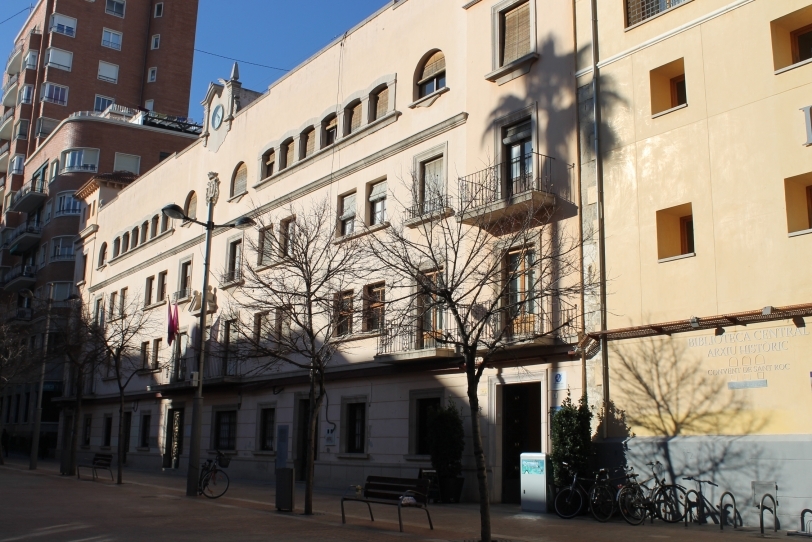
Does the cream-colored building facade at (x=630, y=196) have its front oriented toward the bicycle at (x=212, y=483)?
no

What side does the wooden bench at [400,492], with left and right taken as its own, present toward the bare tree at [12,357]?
right

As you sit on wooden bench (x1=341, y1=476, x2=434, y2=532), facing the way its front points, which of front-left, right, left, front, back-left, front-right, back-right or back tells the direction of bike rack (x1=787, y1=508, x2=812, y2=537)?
back-left

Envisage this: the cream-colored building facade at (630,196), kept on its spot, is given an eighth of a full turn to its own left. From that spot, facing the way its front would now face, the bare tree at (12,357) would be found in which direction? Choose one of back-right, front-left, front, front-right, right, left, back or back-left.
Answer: back-right

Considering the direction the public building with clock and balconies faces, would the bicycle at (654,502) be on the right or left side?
on its left

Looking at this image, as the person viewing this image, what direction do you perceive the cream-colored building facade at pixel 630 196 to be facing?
facing the viewer and to the left of the viewer

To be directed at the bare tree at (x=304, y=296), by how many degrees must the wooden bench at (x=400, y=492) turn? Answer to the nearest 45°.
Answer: approximately 135° to its right

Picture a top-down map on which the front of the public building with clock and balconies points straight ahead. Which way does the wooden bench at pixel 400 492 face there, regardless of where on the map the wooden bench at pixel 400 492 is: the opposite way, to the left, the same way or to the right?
the same way

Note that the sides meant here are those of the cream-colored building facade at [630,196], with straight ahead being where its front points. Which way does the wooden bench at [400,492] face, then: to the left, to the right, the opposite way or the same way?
the same way

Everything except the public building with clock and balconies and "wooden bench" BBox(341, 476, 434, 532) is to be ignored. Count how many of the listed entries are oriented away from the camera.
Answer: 0

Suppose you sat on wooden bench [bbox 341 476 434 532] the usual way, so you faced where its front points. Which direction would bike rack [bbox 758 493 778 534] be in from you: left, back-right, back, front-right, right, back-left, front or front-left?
back-left
